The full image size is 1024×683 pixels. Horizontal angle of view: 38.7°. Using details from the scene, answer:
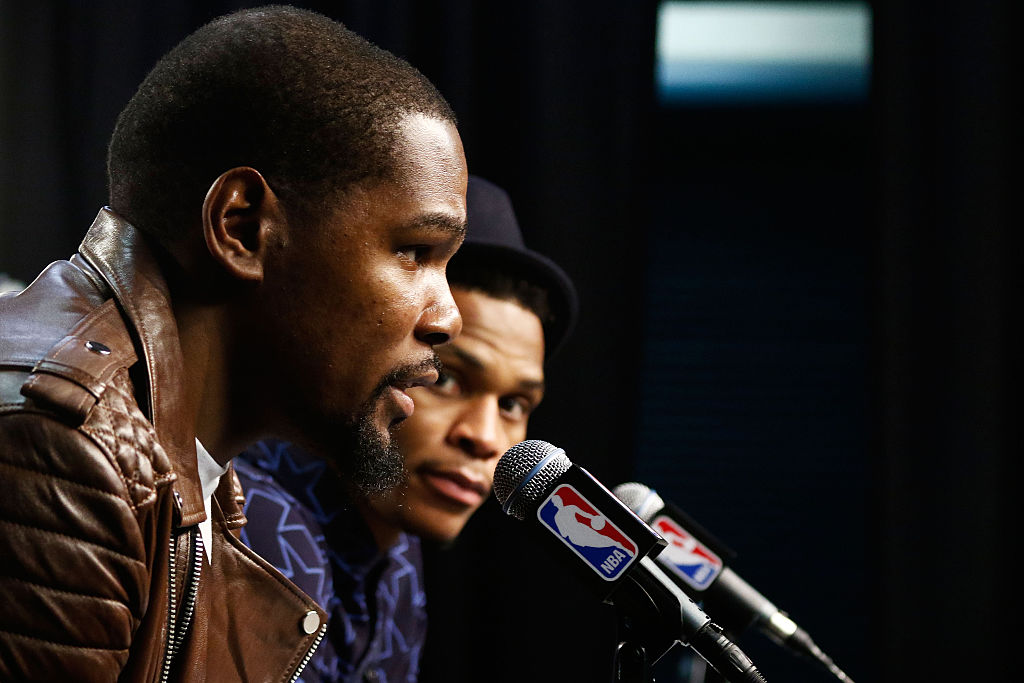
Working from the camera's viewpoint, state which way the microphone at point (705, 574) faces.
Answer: facing to the left of the viewer

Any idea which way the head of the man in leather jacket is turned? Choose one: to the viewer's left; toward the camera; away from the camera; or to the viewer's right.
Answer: to the viewer's right

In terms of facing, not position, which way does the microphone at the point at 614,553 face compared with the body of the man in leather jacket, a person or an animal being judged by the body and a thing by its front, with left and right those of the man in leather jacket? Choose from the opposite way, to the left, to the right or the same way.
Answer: the opposite way

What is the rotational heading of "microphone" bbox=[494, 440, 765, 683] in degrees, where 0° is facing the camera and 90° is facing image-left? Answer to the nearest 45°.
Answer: approximately 90°

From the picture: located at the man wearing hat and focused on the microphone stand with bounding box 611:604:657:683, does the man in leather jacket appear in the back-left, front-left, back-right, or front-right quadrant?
front-right

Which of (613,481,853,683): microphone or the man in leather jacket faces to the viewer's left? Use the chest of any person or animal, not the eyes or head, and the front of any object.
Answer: the microphone

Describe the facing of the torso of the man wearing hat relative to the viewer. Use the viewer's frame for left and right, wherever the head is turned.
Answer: facing the viewer and to the right of the viewer

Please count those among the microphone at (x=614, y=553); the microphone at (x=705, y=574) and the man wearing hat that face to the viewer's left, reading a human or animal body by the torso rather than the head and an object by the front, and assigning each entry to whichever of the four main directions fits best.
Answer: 2

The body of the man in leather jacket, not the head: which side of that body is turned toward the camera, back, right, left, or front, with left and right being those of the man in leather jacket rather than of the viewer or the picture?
right

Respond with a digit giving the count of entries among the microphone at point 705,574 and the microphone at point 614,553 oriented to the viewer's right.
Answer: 0

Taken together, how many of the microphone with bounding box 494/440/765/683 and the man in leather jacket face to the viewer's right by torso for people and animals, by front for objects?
1
